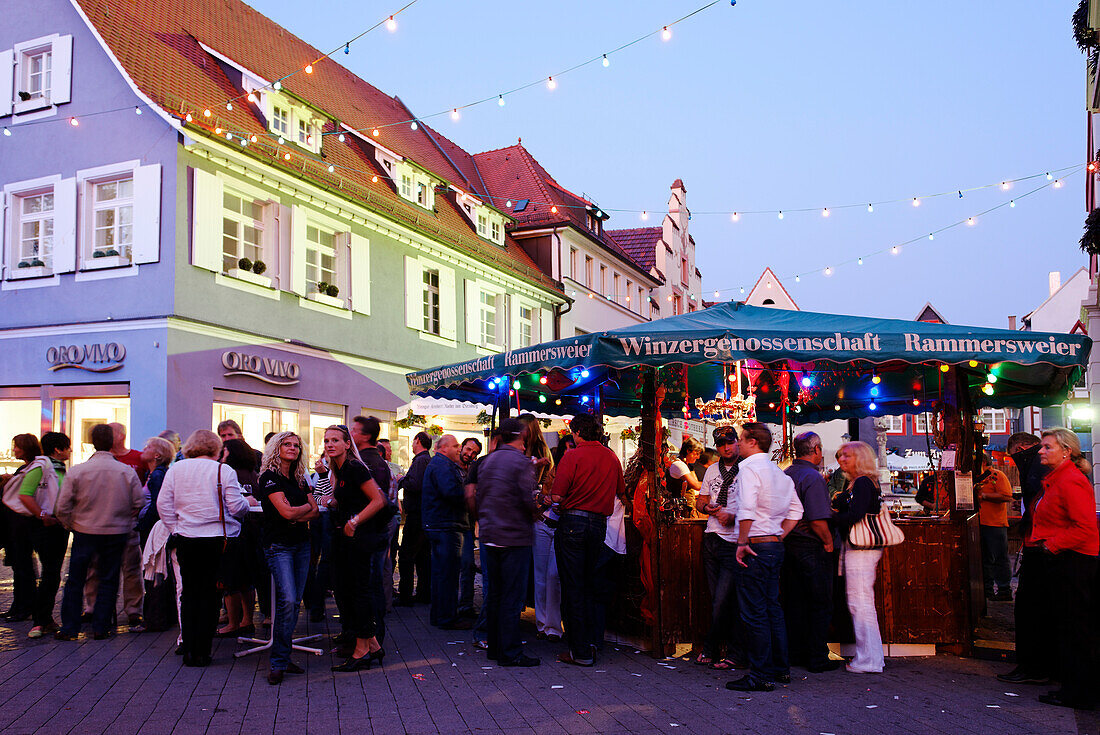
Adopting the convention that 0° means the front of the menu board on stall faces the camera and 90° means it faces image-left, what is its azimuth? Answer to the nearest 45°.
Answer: approximately 0°

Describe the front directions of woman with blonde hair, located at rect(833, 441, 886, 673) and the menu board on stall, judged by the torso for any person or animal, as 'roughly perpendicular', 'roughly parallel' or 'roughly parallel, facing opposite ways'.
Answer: roughly perpendicular

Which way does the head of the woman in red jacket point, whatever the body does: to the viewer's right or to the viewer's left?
to the viewer's left

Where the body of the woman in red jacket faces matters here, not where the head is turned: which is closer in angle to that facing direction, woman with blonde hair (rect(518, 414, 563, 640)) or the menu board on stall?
the woman with blonde hair

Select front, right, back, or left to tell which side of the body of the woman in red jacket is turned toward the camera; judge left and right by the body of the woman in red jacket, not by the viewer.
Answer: left

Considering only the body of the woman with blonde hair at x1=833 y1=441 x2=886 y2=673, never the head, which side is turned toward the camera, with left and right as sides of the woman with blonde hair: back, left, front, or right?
left

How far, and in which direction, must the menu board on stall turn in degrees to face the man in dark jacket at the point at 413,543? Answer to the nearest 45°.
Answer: approximately 90° to its right

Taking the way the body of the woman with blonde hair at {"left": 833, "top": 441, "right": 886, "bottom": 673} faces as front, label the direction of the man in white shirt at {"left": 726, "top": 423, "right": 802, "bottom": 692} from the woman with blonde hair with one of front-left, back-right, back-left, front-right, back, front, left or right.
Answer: front-left
